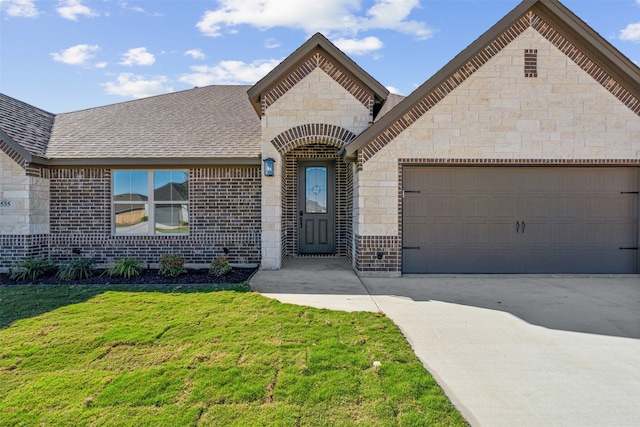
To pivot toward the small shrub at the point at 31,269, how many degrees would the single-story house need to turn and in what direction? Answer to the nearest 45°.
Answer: approximately 90° to its right

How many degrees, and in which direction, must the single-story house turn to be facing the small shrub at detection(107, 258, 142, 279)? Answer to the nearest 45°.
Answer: approximately 90° to its right

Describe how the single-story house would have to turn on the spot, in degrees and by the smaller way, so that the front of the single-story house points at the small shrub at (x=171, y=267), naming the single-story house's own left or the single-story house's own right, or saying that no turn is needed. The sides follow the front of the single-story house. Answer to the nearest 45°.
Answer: approximately 90° to the single-story house's own right

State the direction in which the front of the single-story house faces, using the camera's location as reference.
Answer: facing the viewer

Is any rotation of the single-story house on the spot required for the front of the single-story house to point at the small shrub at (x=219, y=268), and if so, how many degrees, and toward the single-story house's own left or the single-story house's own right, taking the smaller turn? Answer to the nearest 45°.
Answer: approximately 90° to the single-story house's own right
